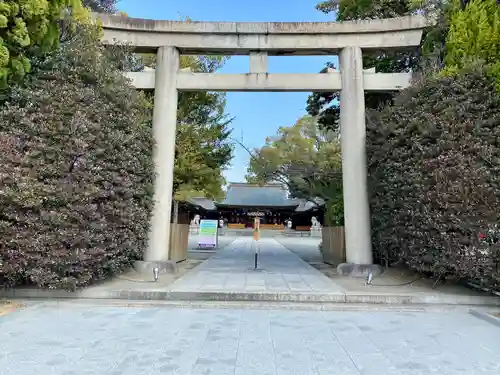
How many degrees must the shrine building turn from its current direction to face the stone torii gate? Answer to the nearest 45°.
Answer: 0° — it already faces it

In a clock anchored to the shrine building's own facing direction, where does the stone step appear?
The stone step is roughly at 12 o'clock from the shrine building.

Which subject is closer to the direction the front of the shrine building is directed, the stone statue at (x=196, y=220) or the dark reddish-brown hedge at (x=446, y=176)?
the dark reddish-brown hedge

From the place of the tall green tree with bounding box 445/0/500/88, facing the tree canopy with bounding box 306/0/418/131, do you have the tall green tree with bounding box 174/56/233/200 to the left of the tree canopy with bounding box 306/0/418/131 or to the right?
left

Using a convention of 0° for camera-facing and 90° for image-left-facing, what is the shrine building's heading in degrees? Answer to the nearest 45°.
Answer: approximately 0°

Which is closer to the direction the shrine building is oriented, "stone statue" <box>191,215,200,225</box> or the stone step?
the stone step

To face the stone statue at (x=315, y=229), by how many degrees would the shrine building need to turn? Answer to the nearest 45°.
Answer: approximately 45° to its left

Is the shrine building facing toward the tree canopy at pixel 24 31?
yes

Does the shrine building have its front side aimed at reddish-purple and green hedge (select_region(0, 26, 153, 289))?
yes

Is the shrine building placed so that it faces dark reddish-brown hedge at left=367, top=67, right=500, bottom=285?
yes
